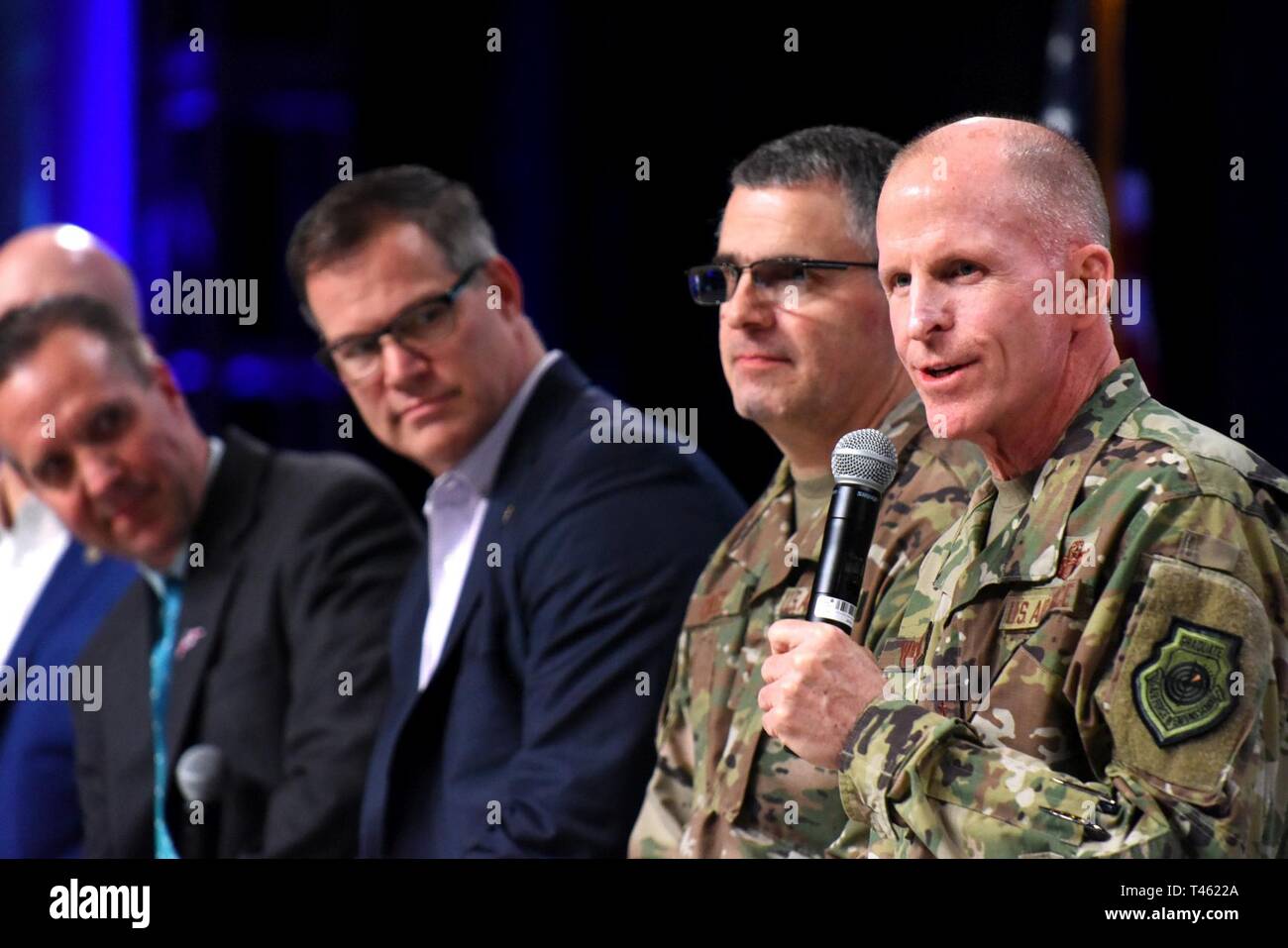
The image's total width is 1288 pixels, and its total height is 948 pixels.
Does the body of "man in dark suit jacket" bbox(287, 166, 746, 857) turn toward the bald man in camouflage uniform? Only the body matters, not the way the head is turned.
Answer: no

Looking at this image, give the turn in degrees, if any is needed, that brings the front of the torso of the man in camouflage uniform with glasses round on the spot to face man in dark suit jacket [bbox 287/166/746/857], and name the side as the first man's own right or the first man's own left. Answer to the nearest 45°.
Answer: approximately 90° to the first man's own right

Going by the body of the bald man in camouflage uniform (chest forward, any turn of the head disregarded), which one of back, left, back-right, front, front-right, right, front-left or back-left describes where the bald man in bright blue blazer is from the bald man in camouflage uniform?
right

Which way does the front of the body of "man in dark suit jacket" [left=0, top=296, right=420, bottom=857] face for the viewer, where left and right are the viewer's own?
facing the viewer and to the left of the viewer

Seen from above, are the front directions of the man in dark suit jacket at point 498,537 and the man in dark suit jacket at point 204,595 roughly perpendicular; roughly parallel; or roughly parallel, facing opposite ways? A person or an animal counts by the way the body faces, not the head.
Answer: roughly parallel

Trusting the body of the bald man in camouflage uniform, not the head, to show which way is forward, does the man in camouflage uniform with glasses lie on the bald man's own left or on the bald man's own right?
on the bald man's own right

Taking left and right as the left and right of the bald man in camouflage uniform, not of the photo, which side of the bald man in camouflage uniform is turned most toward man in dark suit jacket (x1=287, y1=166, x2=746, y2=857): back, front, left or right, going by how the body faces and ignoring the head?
right

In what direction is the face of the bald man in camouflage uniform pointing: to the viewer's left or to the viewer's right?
to the viewer's left

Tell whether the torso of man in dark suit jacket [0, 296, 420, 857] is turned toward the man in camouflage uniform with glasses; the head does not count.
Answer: no

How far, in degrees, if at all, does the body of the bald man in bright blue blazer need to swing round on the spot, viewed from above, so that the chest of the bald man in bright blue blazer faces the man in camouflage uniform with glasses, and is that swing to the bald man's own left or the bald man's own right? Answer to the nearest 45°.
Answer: approximately 90° to the bald man's own left

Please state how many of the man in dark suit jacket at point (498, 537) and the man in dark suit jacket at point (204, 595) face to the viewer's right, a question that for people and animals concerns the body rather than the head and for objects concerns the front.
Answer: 0

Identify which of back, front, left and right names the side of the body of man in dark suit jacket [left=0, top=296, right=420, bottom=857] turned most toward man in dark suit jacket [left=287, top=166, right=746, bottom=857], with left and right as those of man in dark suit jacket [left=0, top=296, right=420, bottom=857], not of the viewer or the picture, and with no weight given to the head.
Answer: left
